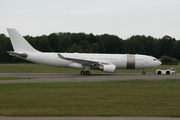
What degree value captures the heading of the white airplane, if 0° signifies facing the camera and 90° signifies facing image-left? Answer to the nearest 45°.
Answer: approximately 270°
